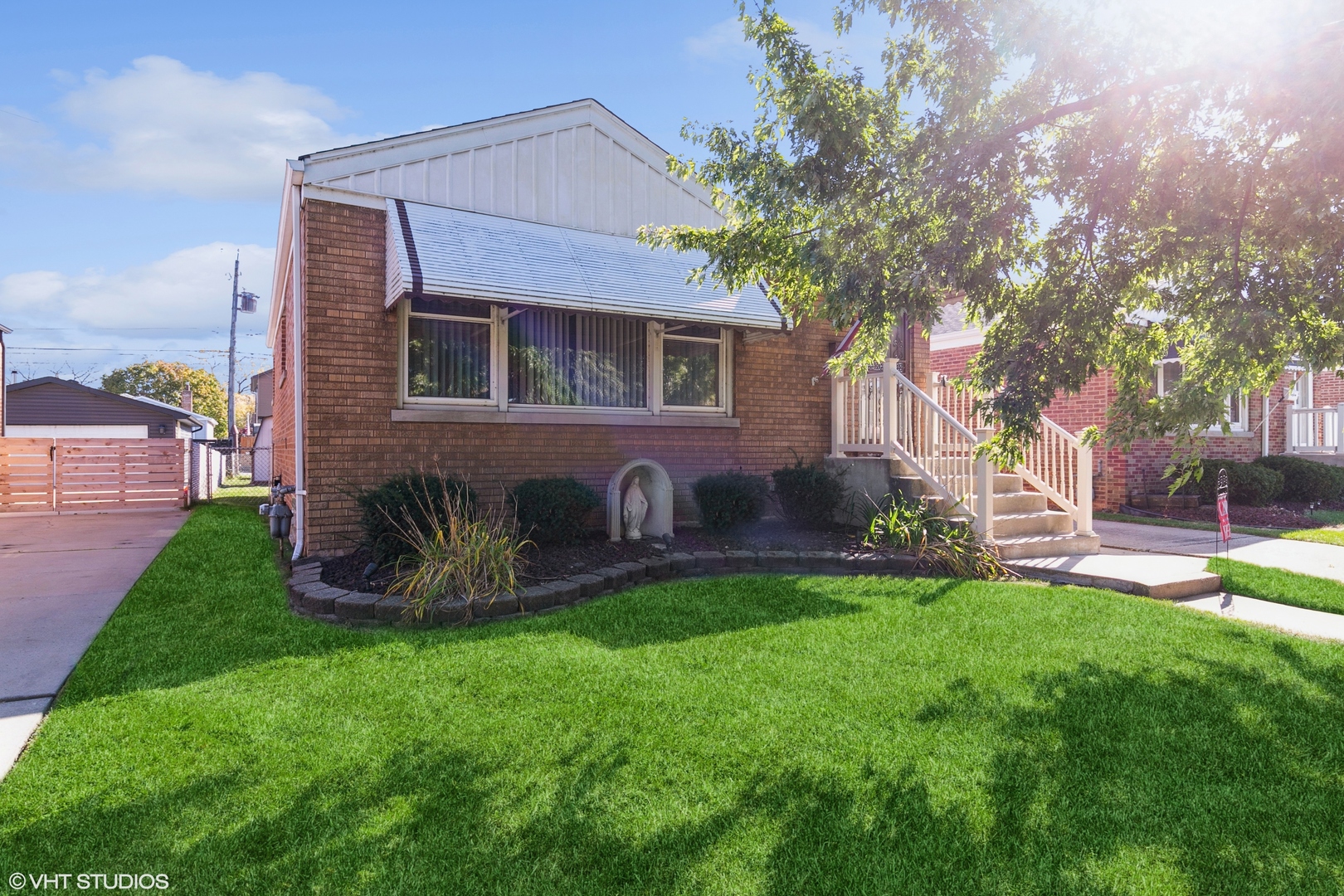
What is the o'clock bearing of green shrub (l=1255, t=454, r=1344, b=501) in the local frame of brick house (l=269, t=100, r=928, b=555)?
The green shrub is roughly at 10 o'clock from the brick house.

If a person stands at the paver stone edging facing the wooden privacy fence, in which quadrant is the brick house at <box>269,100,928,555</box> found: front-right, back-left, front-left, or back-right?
front-right

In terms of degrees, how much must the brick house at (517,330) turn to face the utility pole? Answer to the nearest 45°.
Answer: approximately 180°

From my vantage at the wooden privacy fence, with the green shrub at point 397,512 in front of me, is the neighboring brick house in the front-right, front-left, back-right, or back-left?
front-left

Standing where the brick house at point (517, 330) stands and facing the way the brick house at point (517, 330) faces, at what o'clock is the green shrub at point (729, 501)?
The green shrub is roughly at 11 o'clock from the brick house.

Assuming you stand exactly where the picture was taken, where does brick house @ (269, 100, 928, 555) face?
facing the viewer and to the right of the viewer

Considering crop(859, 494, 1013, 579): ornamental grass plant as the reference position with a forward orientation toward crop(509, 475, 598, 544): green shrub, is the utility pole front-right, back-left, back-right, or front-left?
front-right
